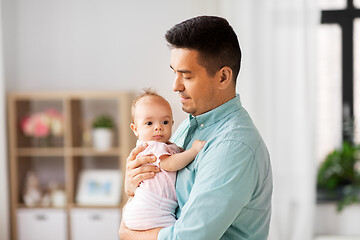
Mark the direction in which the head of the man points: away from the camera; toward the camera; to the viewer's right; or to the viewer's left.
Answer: to the viewer's left

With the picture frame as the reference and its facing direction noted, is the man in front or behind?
in front

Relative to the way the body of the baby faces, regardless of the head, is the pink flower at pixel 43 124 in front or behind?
behind

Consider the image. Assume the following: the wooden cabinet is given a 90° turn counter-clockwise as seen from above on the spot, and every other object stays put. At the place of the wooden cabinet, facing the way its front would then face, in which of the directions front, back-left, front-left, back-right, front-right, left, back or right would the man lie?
right

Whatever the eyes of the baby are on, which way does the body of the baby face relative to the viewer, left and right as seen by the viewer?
facing the viewer and to the right of the viewer

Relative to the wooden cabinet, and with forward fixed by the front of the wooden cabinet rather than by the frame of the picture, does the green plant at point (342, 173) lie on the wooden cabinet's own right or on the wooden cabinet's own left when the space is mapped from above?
on the wooden cabinet's own left

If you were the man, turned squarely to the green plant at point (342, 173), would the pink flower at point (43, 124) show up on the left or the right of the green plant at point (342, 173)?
left

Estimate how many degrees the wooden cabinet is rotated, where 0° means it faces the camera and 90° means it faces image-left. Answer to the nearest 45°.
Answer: approximately 0°

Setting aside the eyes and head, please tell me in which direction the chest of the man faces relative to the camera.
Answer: to the viewer's left
